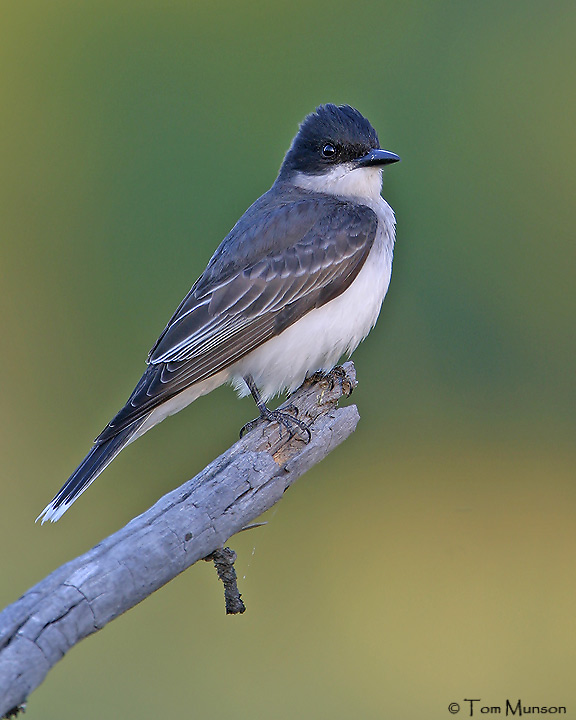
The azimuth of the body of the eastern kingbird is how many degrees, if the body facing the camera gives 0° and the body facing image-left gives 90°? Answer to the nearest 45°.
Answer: approximately 270°
